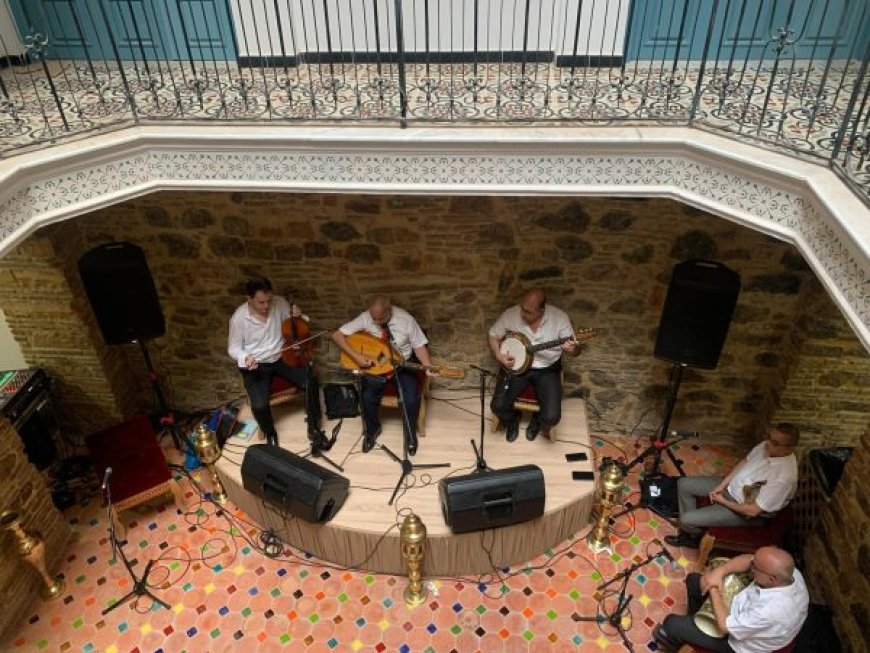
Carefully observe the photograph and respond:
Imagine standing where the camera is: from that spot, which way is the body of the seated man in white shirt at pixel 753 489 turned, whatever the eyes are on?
to the viewer's left

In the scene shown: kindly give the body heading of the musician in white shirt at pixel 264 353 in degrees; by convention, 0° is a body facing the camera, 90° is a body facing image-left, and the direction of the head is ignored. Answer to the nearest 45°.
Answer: approximately 315°

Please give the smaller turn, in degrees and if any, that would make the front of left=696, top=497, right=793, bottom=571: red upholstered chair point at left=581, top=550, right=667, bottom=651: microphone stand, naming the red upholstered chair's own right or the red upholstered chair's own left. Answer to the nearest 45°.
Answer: approximately 45° to the red upholstered chair's own left

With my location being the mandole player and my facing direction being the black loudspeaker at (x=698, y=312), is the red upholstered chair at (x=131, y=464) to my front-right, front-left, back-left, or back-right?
back-right

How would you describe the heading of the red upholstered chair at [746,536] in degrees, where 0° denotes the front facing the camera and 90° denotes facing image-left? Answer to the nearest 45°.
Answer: approximately 90°

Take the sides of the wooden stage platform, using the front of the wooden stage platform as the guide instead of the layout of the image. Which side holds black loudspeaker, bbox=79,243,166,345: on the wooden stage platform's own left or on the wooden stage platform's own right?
on the wooden stage platform's own right

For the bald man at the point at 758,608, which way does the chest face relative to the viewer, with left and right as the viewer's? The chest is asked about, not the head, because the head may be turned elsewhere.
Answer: facing to the left of the viewer

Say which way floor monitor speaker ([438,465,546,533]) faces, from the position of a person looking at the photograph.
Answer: facing away from the viewer
